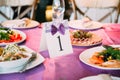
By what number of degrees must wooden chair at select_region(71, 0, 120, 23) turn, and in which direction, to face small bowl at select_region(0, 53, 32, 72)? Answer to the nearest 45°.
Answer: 0° — it already faces it

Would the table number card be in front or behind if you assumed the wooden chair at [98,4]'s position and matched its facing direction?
in front

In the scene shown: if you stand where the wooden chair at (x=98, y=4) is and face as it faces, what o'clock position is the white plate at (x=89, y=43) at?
The white plate is roughly at 12 o'clock from the wooden chair.

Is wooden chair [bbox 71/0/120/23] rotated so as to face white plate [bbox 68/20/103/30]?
yes

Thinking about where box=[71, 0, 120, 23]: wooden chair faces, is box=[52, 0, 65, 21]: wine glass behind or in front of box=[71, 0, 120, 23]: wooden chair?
in front

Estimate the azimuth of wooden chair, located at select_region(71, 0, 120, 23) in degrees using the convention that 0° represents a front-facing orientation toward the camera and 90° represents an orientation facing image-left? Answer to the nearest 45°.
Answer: approximately 0°

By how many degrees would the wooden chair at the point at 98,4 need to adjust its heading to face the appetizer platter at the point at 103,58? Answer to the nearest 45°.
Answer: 0° — it already faces it

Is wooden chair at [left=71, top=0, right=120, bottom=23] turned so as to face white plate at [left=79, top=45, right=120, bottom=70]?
yes

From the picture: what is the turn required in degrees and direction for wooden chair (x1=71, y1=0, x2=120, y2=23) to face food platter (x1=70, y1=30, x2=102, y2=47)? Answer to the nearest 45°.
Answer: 0° — it already faces it

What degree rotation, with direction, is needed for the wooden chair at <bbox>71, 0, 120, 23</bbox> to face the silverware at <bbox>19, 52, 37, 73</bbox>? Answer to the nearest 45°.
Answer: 0° — it already faces it

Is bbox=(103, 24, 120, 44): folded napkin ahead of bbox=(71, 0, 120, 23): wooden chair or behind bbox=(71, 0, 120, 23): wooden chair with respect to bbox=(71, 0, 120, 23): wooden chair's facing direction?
ahead
